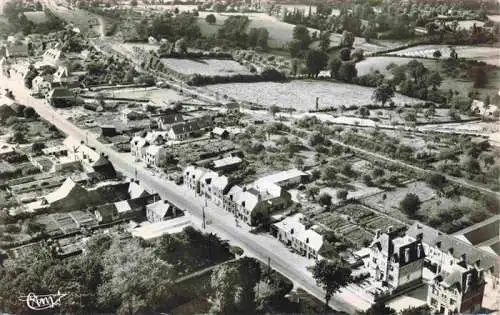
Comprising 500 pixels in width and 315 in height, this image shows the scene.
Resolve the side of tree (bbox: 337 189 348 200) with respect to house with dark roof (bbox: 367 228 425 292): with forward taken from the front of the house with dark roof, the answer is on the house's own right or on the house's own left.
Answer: on the house's own right

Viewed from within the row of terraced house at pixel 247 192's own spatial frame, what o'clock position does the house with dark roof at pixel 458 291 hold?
The house with dark roof is roughly at 9 o'clock from the row of terraced house.

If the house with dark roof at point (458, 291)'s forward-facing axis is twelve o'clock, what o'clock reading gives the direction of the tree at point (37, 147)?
The tree is roughly at 2 o'clock from the house with dark roof.

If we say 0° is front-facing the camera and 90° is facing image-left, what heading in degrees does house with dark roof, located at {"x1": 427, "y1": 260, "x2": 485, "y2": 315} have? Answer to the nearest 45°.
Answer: approximately 45°

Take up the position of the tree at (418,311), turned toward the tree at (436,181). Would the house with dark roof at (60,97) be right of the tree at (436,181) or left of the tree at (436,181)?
left

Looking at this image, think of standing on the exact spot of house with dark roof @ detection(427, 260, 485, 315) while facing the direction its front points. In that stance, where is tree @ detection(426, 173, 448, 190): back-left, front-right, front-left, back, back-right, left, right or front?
back-right

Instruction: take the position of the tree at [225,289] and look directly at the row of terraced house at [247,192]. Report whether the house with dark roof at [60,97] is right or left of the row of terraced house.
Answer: left

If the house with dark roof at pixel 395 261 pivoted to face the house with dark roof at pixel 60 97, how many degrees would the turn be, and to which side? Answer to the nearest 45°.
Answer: approximately 90° to its right

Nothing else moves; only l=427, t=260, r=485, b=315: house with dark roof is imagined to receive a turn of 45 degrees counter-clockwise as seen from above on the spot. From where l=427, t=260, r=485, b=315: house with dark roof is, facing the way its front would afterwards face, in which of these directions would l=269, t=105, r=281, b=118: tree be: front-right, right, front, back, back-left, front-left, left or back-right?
back-right

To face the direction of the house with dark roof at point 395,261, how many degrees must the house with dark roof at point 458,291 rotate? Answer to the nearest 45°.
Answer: approximately 90° to its right
